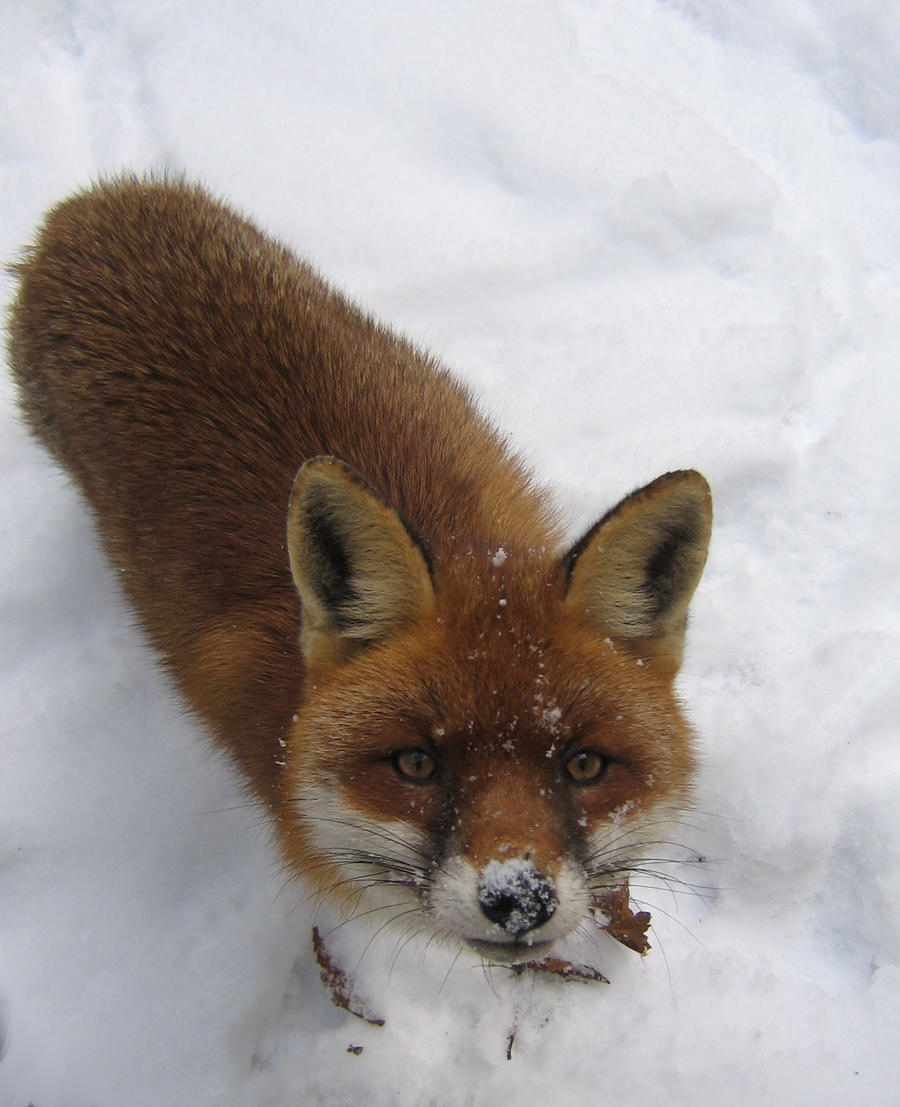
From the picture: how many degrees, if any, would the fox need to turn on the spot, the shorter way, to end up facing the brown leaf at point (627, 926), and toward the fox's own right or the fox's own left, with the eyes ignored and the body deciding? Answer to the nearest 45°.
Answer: approximately 45° to the fox's own left

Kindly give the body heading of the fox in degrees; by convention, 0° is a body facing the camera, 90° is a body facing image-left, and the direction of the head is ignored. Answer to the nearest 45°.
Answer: approximately 315°
